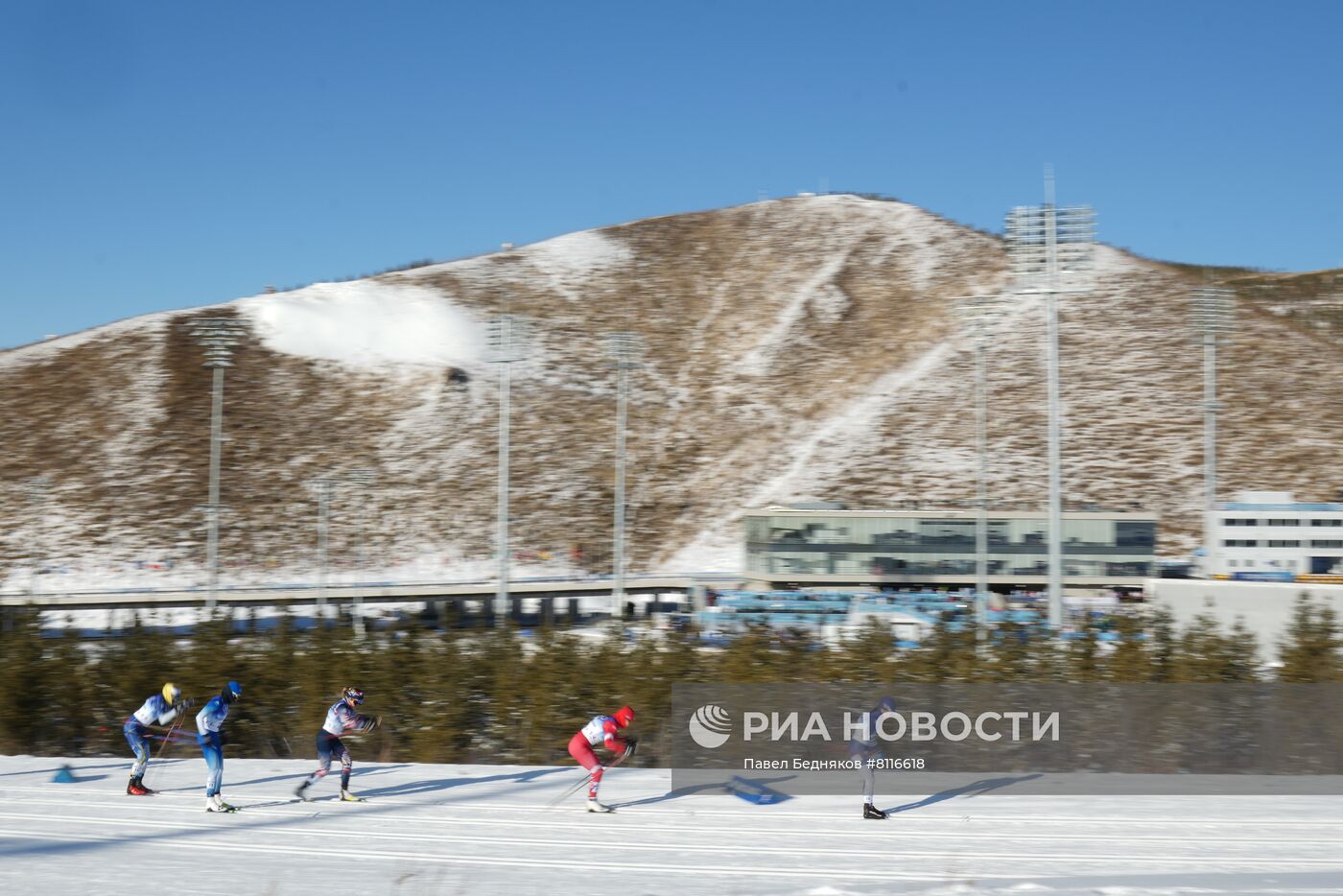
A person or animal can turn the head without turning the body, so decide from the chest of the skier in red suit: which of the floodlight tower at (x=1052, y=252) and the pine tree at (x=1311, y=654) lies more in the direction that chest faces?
the pine tree

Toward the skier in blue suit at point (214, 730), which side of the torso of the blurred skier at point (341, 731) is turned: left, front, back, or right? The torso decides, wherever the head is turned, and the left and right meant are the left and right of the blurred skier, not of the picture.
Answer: back

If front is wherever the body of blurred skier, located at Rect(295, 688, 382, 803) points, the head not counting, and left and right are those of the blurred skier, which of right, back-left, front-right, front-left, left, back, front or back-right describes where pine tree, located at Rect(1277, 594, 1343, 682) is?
front

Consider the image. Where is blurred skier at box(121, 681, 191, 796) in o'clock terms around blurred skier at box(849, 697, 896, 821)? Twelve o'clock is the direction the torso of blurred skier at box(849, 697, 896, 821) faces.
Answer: blurred skier at box(121, 681, 191, 796) is roughly at 6 o'clock from blurred skier at box(849, 697, 896, 821).

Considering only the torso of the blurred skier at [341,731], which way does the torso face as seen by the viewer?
to the viewer's right

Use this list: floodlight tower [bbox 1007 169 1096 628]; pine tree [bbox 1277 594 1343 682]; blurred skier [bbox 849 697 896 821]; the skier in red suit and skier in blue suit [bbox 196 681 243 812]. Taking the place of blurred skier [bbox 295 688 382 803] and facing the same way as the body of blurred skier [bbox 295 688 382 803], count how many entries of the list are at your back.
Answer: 1

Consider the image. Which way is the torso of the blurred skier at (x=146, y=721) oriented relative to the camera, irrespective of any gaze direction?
to the viewer's right

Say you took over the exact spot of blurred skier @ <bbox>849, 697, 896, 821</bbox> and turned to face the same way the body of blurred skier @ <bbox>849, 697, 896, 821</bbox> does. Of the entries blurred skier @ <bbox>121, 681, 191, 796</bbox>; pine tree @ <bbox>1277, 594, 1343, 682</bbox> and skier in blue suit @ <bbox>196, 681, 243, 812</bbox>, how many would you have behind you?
2

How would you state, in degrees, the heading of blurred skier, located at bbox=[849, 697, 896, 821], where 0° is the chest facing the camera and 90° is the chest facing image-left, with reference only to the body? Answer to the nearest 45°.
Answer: approximately 270°

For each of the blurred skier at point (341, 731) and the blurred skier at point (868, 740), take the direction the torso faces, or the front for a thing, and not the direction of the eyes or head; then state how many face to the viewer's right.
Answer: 2

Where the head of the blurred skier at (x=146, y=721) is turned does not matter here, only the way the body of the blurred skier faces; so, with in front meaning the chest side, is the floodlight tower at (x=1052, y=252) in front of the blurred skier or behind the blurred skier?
in front

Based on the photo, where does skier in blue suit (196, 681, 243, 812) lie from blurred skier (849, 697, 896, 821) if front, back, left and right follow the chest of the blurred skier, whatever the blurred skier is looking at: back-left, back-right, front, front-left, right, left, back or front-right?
back

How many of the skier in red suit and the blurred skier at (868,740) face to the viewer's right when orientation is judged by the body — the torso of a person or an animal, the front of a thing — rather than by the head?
2

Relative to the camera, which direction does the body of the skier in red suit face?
to the viewer's right

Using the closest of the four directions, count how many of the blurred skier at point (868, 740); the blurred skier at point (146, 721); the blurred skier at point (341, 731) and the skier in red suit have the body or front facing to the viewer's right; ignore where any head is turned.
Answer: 4
